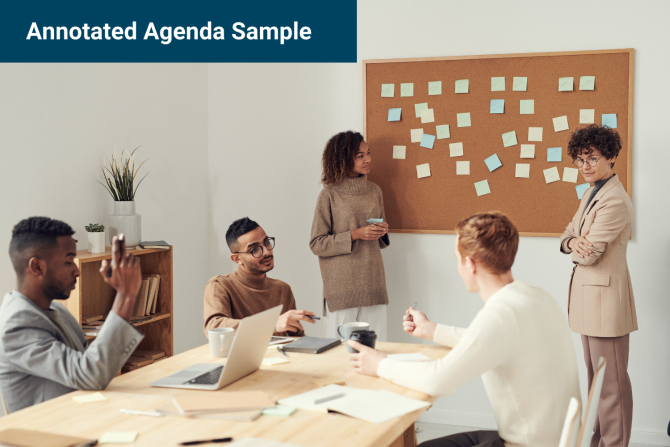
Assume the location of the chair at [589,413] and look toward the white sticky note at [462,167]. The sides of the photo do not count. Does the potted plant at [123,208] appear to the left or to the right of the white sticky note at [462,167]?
left

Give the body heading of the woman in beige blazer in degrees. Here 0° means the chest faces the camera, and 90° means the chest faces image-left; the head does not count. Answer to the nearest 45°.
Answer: approximately 45°

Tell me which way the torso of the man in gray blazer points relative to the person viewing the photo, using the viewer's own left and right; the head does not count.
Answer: facing to the right of the viewer

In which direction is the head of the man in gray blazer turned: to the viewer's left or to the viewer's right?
to the viewer's right

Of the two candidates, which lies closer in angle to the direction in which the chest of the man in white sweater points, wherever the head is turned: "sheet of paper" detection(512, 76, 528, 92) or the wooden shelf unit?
the wooden shelf unit

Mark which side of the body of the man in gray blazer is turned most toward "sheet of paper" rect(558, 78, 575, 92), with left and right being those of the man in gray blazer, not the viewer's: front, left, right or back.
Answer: front

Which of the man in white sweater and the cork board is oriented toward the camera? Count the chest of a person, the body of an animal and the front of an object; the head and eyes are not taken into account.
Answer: the cork board

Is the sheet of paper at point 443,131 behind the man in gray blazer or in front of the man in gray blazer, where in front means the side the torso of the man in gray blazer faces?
in front

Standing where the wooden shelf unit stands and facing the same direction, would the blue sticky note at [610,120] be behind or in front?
in front

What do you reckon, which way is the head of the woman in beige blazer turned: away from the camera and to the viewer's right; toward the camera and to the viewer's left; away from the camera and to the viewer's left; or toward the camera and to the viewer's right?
toward the camera and to the viewer's left

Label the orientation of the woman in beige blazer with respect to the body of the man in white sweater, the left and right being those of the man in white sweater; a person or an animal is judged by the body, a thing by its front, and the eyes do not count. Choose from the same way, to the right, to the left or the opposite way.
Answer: to the left

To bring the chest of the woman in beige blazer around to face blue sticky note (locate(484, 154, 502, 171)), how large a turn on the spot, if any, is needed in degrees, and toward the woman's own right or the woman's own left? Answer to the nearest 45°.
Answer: approximately 90° to the woman's own right

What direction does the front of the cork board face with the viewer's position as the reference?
facing the viewer

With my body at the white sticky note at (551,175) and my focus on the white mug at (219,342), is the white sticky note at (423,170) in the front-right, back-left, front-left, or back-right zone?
front-right

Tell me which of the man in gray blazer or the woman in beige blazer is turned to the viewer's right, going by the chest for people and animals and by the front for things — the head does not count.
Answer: the man in gray blazer

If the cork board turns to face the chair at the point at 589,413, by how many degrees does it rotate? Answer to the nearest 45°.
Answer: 0° — it already faces it

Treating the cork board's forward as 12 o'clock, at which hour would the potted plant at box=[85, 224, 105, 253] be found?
The potted plant is roughly at 2 o'clock from the cork board.

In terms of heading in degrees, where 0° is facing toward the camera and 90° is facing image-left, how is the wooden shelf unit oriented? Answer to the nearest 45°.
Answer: approximately 315°

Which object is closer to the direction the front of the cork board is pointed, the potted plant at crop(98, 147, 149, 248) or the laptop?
the laptop

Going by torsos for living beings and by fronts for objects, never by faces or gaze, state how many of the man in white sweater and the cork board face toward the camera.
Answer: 1
